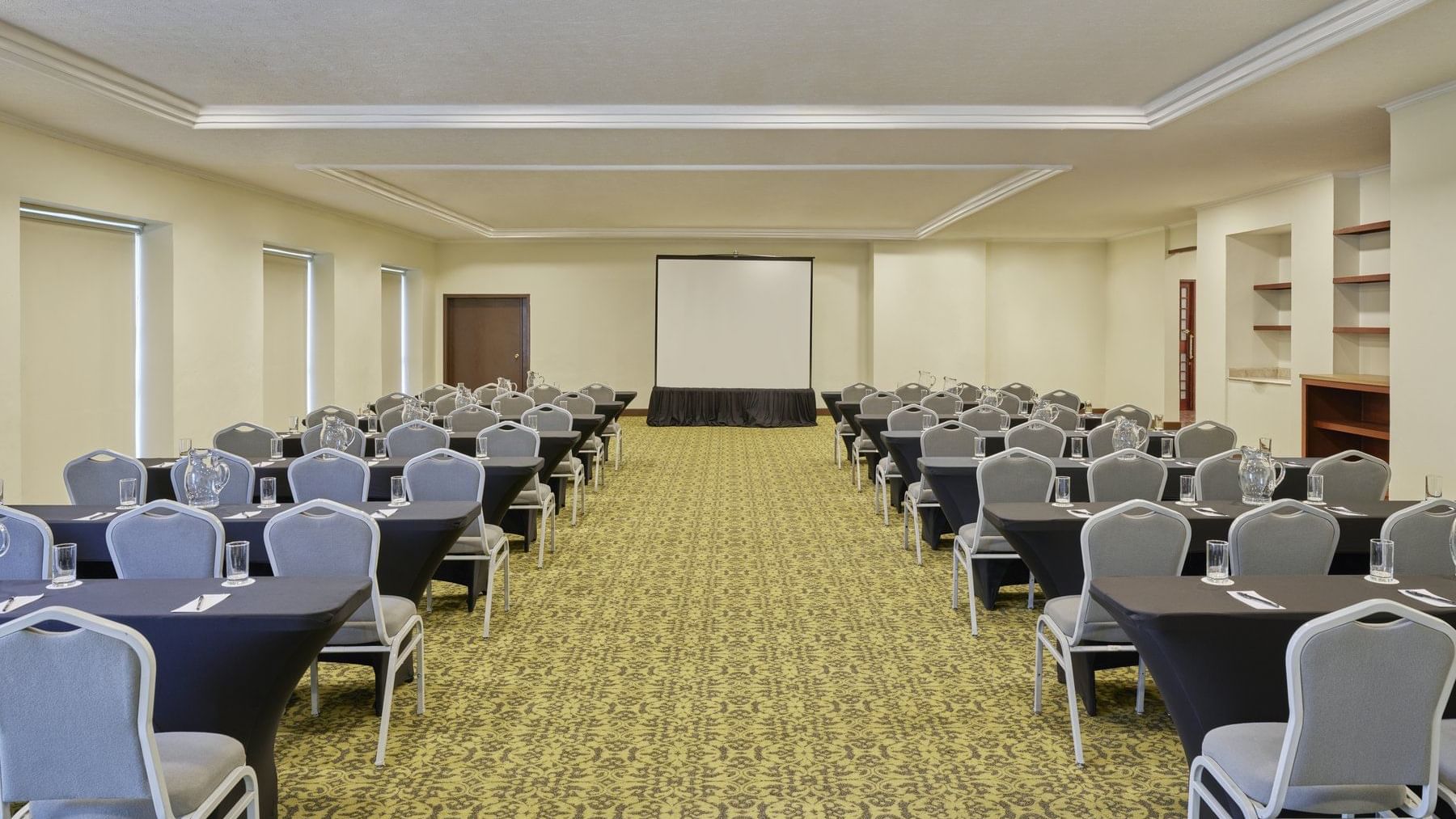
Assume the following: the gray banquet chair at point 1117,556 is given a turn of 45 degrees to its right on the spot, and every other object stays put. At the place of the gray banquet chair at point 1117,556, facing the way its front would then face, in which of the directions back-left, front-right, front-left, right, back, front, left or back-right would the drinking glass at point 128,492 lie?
left

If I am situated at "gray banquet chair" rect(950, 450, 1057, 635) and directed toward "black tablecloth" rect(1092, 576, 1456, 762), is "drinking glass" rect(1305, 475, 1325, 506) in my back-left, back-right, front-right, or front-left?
front-left

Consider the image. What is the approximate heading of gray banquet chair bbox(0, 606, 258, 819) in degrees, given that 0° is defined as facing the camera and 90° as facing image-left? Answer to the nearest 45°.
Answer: approximately 225°

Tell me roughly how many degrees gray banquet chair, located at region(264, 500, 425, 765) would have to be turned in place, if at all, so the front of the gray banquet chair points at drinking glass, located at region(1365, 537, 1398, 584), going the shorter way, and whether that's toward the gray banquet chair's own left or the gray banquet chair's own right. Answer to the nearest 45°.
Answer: approximately 90° to the gray banquet chair's own right

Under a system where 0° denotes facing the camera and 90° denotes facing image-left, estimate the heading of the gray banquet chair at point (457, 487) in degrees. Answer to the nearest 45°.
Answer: approximately 180°

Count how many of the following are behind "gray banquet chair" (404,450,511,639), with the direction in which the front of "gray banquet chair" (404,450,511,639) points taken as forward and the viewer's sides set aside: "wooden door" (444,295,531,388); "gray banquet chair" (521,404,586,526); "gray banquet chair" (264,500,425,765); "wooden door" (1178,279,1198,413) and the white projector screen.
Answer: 1

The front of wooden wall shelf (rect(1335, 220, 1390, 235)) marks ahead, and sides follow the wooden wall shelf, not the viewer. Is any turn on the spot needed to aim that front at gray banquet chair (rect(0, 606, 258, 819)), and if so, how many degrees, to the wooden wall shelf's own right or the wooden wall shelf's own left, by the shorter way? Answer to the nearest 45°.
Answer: approximately 45° to the wooden wall shelf's own left

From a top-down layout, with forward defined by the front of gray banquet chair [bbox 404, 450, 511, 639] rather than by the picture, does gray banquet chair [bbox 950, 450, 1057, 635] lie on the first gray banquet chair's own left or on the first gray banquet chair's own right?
on the first gray banquet chair's own right

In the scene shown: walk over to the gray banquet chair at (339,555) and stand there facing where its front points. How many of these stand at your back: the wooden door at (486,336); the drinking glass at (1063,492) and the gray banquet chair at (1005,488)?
0

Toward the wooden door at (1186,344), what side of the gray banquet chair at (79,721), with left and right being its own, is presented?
front

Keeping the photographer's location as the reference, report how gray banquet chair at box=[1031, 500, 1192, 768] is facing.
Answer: facing away from the viewer and to the left of the viewer

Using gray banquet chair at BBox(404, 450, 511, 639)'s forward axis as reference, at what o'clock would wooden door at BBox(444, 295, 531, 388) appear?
The wooden door is roughly at 12 o'clock from the gray banquet chair.

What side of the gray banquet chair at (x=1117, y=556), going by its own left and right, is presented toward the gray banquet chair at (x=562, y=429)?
front

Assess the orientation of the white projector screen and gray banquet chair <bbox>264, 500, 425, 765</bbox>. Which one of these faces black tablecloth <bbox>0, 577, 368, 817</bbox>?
the white projector screen

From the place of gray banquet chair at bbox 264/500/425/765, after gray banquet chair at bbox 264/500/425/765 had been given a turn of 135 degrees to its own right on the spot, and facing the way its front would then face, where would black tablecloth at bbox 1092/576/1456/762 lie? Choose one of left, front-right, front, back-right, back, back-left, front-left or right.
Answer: front-left

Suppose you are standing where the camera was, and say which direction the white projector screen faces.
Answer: facing the viewer

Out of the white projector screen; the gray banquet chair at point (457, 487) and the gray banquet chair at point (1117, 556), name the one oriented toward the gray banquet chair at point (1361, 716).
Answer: the white projector screen

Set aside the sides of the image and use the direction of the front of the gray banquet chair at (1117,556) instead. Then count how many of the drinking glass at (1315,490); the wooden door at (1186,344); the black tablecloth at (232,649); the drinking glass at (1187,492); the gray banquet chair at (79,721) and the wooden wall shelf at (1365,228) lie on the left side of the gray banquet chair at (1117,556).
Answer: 2

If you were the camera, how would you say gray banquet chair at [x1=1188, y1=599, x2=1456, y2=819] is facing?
facing away from the viewer and to the left of the viewer

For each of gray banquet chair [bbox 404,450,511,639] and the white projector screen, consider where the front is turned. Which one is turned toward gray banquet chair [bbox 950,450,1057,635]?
the white projector screen

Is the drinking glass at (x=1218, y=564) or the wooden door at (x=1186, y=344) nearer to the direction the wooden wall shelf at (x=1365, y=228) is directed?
the drinking glass

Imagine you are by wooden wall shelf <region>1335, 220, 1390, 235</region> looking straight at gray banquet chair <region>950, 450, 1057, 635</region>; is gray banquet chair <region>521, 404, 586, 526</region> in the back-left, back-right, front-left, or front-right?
front-right
